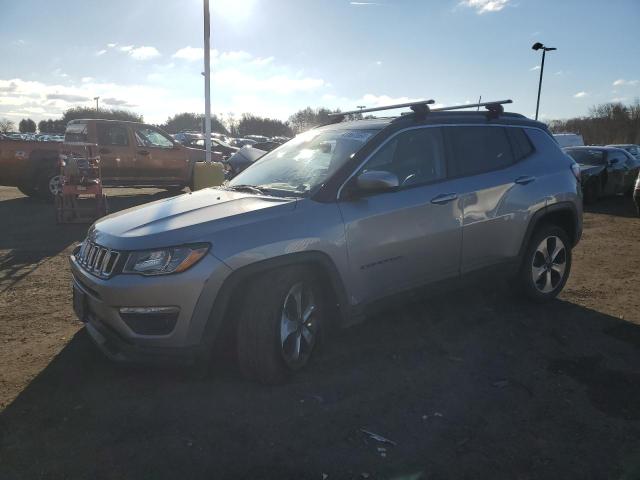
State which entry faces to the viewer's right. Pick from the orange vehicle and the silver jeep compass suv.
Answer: the orange vehicle

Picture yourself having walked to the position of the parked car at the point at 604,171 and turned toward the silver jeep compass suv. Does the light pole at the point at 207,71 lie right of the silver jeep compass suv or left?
right

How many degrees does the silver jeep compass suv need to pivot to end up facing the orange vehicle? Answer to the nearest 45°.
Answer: approximately 90° to its right

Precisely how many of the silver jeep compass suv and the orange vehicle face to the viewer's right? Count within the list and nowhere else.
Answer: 1

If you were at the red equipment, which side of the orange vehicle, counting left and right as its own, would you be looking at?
right

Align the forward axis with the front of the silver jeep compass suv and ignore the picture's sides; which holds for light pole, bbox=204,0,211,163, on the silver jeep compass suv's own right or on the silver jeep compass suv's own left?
on the silver jeep compass suv's own right

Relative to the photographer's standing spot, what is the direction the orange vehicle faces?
facing to the right of the viewer

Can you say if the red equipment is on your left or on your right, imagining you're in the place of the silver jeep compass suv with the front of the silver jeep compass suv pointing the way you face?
on your right

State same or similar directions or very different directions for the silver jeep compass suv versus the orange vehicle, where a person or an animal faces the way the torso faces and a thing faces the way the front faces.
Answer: very different directions

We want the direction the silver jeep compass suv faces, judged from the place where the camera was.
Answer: facing the viewer and to the left of the viewer

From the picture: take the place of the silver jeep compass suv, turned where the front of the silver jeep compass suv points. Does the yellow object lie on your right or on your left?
on your right
